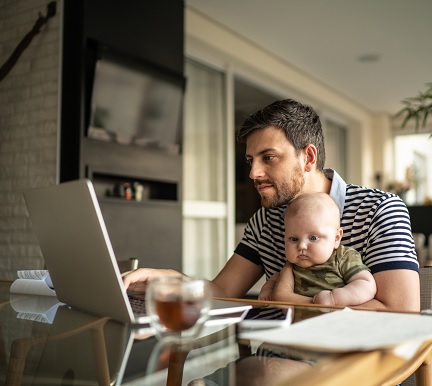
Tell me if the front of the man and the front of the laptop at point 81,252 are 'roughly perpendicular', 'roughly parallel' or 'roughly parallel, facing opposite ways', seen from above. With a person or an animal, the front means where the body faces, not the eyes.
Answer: roughly parallel, facing opposite ways

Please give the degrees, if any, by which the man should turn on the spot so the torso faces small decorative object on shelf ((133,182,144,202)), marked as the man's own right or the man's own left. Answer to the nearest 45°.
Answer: approximately 90° to the man's own right

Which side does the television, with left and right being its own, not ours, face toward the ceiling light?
left

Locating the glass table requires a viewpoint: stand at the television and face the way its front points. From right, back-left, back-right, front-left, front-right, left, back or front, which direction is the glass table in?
front-right

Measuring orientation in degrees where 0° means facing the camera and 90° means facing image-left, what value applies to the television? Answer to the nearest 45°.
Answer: approximately 315°

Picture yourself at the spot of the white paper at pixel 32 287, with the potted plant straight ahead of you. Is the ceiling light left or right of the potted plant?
left

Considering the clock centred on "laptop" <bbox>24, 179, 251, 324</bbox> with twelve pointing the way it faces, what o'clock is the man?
The man is roughly at 12 o'clock from the laptop.

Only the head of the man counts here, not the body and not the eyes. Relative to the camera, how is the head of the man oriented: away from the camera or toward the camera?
toward the camera

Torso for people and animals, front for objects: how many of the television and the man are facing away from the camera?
0

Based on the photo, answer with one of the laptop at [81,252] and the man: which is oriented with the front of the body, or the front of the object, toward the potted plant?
the laptop

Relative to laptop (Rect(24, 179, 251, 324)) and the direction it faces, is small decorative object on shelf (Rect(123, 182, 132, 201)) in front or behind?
in front

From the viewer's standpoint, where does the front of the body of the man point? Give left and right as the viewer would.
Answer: facing the viewer and to the left of the viewer

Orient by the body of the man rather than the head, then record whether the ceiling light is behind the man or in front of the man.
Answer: behind

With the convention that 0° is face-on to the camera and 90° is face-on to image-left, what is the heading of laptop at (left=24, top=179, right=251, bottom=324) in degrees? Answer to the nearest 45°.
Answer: approximately 225°

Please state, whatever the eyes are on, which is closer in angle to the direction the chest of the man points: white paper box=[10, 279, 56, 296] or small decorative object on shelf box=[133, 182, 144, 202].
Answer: the white paper

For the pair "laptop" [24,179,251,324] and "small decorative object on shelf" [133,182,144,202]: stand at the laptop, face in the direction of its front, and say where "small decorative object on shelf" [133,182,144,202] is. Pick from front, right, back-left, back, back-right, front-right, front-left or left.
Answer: front-left

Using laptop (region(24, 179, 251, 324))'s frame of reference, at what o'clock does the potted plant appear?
The potted plant is roughly at 12 o'clock from the laptop.
